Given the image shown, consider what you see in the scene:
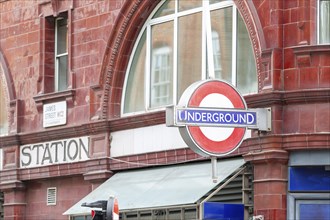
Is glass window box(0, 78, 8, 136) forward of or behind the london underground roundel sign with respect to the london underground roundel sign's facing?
behind

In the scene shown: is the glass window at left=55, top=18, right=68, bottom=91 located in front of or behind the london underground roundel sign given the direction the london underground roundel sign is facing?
behind

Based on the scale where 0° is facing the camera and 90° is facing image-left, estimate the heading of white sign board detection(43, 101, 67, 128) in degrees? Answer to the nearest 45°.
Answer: approximately 45°

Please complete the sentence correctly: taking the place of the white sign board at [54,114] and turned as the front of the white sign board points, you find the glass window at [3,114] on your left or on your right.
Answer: on your right

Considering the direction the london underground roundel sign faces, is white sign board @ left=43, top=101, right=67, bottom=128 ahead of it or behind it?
behind

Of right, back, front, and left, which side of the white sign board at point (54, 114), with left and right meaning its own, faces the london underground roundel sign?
left

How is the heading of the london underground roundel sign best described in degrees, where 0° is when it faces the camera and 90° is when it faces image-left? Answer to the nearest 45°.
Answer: approximately 315°
